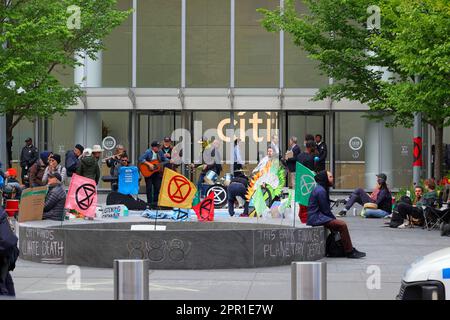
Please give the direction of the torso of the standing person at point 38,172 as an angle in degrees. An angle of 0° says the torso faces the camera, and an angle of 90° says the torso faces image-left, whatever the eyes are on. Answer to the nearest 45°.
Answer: approximately 270°

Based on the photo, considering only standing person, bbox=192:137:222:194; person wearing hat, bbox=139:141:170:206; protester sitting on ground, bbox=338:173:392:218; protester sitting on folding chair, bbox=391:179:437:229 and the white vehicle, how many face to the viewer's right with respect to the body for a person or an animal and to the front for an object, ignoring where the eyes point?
0

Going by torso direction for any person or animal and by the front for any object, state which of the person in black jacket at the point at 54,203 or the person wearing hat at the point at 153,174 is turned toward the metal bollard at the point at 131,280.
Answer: the person wearing hat

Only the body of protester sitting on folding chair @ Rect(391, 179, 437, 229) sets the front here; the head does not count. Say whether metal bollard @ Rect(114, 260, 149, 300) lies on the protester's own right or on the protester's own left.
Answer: on the protester's own left

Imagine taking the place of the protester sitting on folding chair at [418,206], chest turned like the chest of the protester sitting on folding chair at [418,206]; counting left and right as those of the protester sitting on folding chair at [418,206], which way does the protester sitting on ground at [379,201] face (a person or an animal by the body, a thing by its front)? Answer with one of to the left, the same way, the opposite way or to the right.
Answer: the same way

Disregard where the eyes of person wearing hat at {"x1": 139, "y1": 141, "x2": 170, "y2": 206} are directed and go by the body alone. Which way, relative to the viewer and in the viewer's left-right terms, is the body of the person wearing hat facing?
facing the viewer

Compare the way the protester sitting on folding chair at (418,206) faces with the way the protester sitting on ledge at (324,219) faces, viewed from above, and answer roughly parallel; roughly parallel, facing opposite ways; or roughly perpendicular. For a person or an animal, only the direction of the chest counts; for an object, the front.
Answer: roughly parallel, facing opposite ways

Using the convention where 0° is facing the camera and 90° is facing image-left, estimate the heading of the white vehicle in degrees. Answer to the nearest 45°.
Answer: approximately 90°

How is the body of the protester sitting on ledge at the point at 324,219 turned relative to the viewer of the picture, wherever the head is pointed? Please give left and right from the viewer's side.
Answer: facing to the right of the viewer

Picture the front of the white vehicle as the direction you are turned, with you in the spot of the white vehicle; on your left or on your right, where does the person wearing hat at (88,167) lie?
on your right
